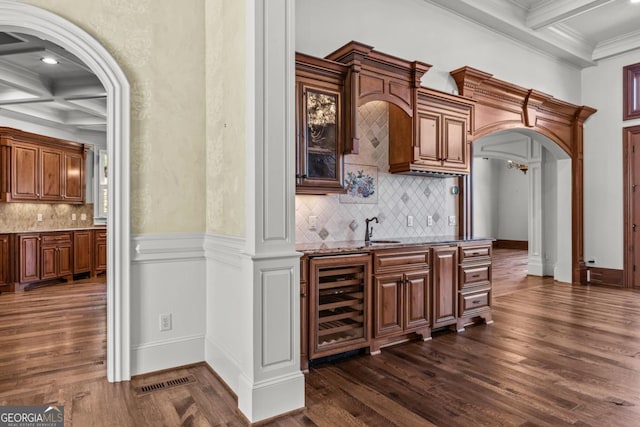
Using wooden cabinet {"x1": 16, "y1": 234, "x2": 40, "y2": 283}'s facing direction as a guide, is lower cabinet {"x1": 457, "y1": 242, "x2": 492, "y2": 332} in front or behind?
in front

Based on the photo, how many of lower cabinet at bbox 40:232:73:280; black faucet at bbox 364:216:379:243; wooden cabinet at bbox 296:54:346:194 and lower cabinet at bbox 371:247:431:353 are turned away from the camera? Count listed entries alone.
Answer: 0

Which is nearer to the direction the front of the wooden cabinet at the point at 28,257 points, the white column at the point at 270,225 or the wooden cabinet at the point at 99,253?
the white column

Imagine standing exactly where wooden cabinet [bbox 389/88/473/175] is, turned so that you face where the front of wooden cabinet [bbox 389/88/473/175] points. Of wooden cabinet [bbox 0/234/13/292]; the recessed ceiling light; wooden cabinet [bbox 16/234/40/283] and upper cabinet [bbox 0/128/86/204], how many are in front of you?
0

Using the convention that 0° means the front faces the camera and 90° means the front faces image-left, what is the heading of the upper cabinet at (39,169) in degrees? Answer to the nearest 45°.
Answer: approximately 315°

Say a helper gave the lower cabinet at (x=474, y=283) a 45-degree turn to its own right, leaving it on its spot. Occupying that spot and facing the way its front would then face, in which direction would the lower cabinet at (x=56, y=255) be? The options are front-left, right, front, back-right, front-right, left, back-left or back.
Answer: right

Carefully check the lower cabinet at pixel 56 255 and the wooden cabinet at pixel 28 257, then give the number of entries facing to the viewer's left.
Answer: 0

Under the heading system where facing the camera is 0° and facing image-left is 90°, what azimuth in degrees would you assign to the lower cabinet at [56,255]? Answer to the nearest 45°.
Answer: approximately 315°

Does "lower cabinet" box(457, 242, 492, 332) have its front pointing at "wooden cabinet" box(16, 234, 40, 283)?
no

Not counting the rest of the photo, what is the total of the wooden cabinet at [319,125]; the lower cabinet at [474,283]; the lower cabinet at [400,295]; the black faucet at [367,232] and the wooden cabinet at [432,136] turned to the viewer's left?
0

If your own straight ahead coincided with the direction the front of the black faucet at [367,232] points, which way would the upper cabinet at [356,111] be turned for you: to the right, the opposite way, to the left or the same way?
the same way

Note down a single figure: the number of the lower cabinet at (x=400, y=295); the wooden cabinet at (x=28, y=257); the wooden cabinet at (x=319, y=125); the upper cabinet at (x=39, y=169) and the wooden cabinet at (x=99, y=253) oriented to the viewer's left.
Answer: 0

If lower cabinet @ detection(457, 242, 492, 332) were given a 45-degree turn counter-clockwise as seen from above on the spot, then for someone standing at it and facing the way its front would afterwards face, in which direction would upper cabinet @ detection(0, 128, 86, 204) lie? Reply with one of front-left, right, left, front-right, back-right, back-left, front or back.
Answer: back

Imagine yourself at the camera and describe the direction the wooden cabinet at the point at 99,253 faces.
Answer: facing the viewer and to the right of the viewer

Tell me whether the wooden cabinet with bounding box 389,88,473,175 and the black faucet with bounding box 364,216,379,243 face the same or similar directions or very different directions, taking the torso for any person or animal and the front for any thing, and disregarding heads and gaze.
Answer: same or similar directions
